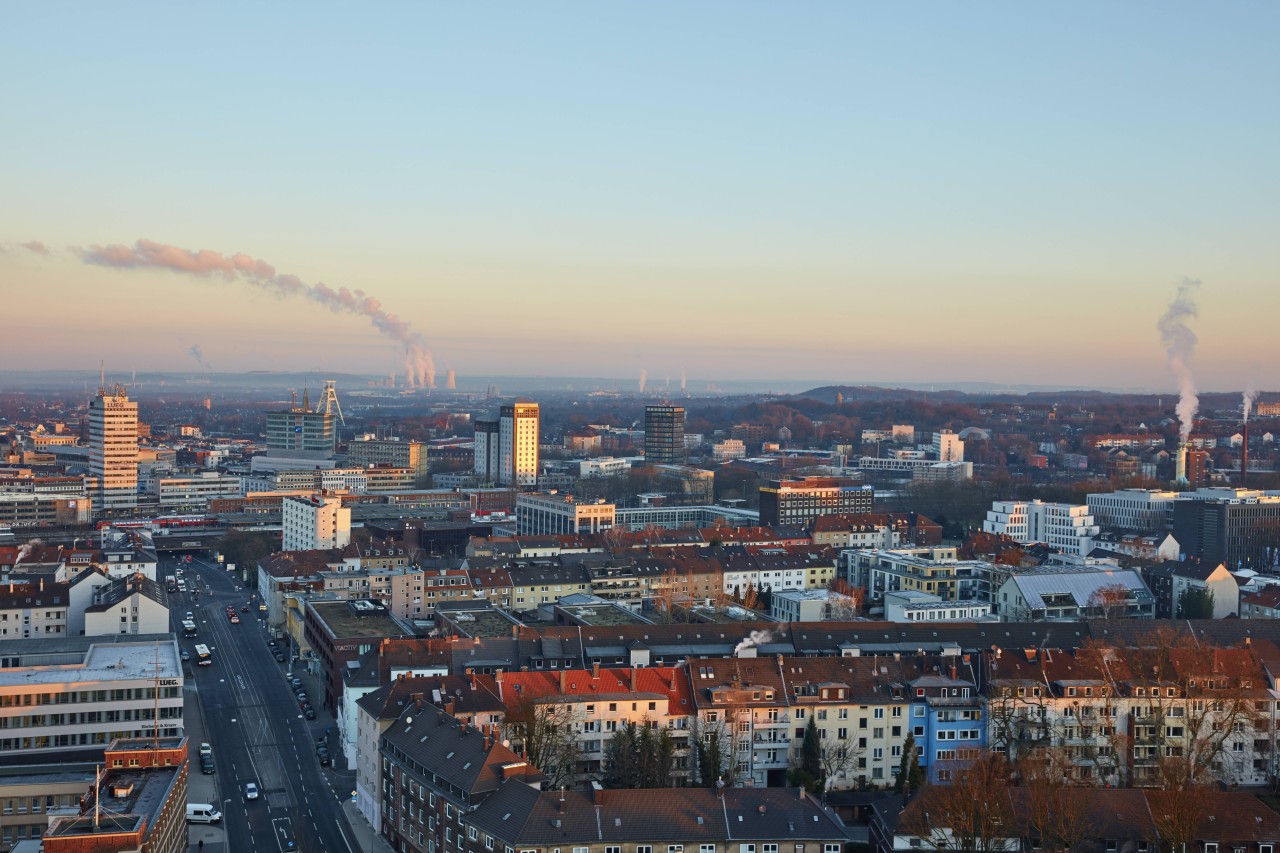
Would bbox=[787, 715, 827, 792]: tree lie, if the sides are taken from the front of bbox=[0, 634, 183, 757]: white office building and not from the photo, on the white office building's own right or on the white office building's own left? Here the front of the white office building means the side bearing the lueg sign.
on the white office building's own left

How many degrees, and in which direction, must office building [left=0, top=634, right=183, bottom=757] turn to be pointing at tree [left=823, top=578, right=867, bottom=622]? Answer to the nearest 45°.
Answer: approximately 90° to its left

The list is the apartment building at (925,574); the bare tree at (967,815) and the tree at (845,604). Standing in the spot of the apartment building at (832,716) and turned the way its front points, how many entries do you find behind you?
2

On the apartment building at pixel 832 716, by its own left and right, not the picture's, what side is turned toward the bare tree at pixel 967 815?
front

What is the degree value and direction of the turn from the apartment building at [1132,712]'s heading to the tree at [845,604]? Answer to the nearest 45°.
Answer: approximately 135° to its right

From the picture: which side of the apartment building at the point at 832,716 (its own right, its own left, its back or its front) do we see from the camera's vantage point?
front

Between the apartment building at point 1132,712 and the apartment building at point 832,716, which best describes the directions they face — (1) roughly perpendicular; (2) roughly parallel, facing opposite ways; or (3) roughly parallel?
roughly parallel

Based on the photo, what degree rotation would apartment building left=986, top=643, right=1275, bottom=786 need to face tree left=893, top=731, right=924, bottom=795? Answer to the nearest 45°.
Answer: approximately 45° to its right

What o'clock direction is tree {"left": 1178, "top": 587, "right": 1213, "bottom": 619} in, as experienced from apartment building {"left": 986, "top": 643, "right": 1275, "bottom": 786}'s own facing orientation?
The tree is roughly at 6 o'clock from the apartment building.

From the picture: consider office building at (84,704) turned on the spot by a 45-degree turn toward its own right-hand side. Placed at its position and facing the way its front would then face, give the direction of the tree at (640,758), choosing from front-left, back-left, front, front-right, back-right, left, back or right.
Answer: left

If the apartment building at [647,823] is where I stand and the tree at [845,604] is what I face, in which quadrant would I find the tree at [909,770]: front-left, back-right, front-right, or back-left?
front-right

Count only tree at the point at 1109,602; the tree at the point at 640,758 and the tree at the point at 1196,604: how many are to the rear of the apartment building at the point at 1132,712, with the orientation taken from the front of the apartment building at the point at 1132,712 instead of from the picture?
2

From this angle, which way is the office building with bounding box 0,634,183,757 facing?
toward the camera

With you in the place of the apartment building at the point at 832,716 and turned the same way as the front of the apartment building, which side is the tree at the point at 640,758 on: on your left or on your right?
on your right
